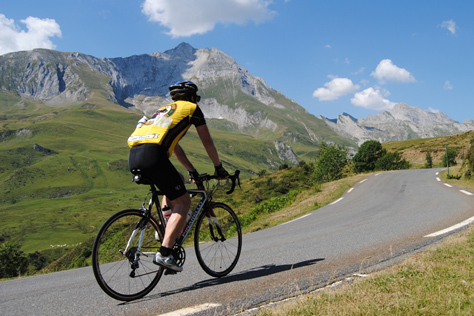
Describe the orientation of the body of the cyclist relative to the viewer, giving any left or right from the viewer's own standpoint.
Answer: facing away from the viewer and to the right of the viewer

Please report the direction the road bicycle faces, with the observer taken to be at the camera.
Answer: facing away from the viewer and to the right of the viewer

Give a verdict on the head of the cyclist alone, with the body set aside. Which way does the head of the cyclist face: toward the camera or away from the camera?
away from the camera
